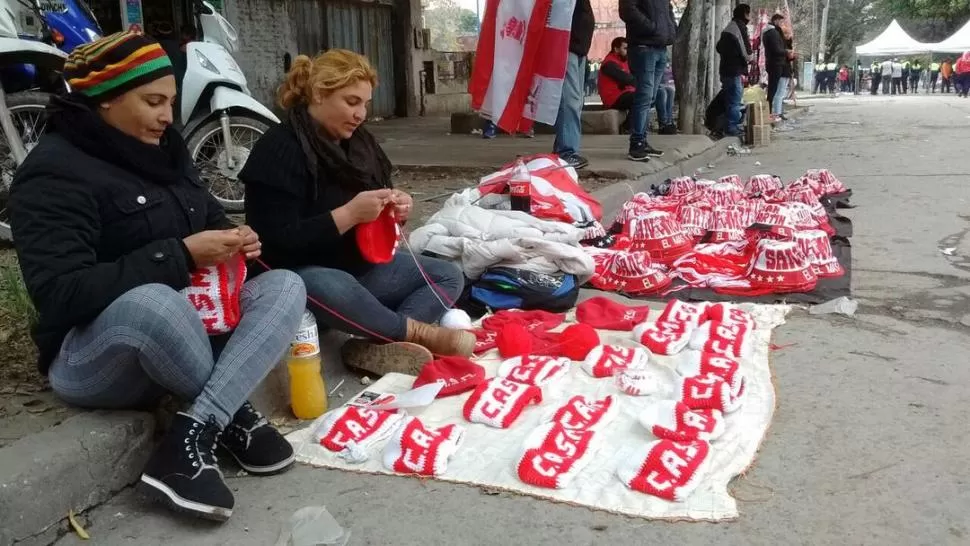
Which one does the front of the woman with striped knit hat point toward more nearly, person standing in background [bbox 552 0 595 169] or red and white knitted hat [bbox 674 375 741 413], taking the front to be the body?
the red and white knitted hat

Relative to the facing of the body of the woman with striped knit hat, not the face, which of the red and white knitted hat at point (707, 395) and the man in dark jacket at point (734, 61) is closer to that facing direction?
the red and white knitted hat

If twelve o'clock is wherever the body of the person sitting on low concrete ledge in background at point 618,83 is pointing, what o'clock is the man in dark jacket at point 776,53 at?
The man in dark jacket is roughly at 10 o'clock from the person sitting on low concrete ledge in background.

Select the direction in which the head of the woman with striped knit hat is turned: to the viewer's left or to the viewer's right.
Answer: to the viewer's right

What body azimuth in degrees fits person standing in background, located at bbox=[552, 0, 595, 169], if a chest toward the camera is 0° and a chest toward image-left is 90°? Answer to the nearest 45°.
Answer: approximately 315°

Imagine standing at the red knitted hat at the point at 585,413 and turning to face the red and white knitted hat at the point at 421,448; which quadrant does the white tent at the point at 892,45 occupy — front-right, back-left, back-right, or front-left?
back-right
